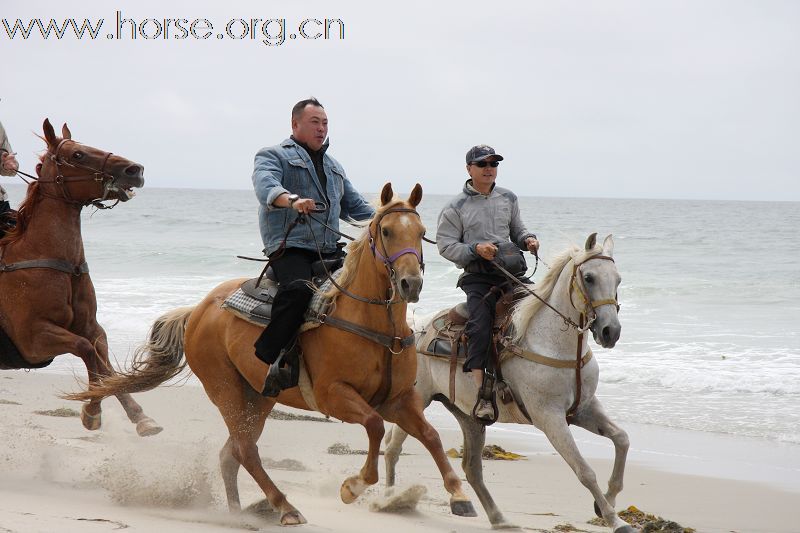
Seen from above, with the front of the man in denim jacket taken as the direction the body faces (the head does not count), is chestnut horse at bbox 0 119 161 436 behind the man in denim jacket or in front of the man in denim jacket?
behind

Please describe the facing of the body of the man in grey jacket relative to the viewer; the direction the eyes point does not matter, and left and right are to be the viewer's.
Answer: facing the viewer and to the right of the viewer

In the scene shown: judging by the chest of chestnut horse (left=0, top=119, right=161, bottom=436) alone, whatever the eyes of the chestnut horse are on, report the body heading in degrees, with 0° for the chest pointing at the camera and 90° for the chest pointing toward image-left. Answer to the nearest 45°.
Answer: approximately 315°

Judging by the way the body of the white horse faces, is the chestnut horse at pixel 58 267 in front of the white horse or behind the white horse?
behind

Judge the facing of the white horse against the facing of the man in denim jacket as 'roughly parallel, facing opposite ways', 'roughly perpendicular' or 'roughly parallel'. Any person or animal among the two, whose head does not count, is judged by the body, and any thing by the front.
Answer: roughly parallel

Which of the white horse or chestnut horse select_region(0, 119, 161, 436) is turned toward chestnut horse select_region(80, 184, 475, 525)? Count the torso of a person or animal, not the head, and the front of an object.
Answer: chestnut horse select_region(0, 119, 161, 436)

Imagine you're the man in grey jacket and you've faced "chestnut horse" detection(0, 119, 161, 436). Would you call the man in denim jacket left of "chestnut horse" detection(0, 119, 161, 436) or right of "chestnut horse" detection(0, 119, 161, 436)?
left

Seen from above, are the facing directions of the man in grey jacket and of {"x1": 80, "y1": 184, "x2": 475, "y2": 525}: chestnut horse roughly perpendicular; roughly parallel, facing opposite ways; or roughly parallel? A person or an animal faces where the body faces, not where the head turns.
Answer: roughly parallel

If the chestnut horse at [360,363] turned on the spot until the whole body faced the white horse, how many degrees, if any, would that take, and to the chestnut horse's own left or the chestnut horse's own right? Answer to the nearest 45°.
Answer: approximately 90° to the chestnut horse's own left

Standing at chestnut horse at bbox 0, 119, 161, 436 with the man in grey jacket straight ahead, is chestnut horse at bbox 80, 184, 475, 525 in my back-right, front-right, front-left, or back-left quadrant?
front-right

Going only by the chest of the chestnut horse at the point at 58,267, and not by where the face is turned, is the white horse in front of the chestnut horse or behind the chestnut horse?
in front

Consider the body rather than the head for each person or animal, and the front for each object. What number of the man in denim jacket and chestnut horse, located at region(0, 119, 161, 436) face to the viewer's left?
0

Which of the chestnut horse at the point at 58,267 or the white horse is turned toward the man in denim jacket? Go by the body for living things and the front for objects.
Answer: the chestnut horse

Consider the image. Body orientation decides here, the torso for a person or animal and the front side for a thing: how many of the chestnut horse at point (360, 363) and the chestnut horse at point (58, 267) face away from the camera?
0
